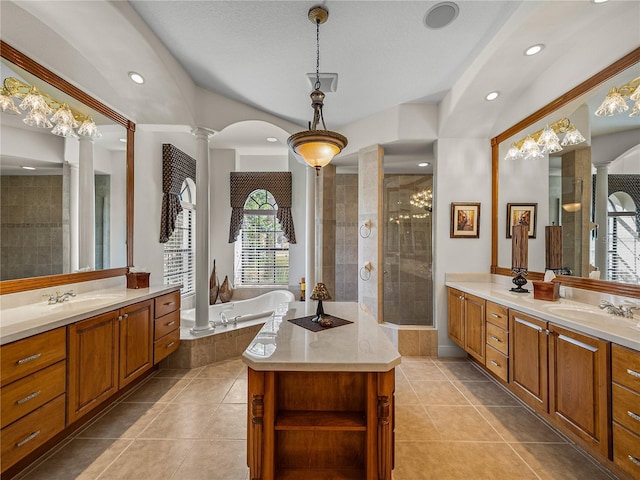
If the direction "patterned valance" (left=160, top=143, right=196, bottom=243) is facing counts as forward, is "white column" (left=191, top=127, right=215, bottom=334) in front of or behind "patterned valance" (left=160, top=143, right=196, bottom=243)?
in front

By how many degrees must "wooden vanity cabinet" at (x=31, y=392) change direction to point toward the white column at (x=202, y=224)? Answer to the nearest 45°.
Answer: approximately 90° to its left

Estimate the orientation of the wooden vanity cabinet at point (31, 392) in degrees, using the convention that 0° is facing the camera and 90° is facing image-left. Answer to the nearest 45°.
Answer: approximately 315°

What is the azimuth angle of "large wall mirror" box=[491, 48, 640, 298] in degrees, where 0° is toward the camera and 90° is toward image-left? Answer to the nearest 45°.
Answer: approximately 45°

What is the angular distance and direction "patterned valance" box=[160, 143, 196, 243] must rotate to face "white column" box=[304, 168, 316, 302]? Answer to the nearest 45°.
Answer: approximately 45° to its left

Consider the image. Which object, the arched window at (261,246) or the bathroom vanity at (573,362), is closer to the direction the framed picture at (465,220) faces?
the bathroom vanity

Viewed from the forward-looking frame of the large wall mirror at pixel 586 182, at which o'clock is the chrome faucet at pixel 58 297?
The chrome faucet is roughly at 12 o'clock from the large wall mirror.

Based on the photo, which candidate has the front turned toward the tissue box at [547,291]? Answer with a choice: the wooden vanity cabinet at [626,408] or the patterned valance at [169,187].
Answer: the patterned valance

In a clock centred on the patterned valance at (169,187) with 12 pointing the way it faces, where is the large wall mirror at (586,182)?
The large wall mirror is roughly at 12 o'clock from the patterned valance.

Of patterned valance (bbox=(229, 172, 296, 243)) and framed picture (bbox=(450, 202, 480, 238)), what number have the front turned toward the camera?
2

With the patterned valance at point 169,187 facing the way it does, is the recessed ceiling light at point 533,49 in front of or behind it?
in front

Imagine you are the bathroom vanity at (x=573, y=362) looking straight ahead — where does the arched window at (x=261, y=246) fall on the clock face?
The arched window is roughly at 2 o'clock from the bathroom vanity.

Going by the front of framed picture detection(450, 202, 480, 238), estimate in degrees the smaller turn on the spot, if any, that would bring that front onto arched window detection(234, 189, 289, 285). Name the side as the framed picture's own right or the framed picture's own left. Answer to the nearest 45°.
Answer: approximately 90° to the framed picture's own right
